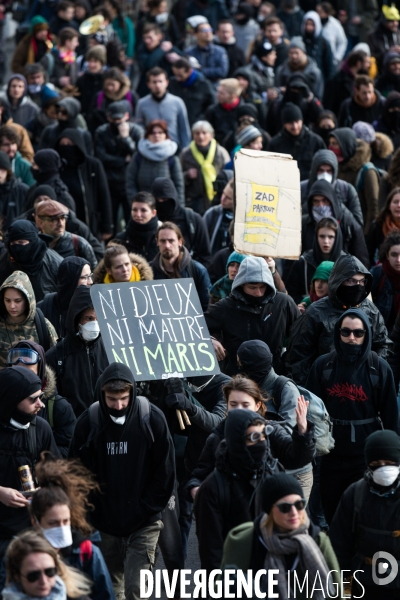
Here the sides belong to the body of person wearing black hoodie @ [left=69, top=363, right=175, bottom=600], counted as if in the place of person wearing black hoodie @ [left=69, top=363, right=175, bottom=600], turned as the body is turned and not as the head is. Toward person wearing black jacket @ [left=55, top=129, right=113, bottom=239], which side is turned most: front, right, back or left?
back

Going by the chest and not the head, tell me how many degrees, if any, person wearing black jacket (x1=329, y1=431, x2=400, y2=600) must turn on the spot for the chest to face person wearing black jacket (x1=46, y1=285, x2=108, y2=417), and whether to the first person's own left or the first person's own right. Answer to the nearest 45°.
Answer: approximately 135° to the first person's own right

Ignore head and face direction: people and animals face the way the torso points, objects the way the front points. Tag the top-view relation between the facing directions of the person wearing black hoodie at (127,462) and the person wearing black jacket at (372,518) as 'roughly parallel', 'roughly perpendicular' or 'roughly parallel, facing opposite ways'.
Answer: roughly parallel

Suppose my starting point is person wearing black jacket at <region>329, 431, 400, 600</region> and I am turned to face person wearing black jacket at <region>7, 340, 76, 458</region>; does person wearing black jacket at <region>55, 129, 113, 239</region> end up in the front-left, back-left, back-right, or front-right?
front-right

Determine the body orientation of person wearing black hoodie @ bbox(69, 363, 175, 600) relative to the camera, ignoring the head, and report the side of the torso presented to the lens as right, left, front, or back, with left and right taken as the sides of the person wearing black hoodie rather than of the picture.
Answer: front

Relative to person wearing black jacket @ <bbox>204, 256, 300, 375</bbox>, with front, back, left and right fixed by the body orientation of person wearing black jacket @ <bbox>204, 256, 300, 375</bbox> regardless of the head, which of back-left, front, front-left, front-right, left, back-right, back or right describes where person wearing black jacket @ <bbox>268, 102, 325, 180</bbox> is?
back

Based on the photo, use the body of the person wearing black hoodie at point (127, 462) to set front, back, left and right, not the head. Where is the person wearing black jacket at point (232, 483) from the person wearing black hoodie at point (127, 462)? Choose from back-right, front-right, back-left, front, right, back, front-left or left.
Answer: front-left

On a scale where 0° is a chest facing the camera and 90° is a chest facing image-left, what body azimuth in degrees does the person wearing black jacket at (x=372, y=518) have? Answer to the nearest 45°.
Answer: approximately 0°

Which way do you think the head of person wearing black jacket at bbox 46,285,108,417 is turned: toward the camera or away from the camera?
toward the camera

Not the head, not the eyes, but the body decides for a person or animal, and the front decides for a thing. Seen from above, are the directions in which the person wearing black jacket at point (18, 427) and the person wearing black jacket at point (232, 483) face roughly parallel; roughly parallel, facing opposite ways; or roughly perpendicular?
roughly parallel

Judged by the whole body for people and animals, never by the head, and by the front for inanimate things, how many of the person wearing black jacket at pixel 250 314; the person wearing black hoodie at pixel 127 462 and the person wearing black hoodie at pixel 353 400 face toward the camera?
3

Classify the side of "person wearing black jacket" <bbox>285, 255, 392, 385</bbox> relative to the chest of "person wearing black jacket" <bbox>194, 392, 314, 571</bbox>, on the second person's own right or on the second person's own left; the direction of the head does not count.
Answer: on the second person's own left

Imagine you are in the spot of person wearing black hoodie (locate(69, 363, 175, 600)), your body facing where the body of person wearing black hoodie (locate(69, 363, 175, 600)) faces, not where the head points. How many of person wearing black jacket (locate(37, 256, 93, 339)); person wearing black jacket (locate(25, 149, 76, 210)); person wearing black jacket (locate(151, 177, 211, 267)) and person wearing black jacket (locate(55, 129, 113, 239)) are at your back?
4

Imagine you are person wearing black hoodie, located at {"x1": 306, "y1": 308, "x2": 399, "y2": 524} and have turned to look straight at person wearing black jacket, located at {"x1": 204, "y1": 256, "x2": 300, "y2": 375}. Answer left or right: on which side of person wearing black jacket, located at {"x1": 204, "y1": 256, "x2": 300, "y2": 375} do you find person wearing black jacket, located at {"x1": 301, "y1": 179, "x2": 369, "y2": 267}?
right

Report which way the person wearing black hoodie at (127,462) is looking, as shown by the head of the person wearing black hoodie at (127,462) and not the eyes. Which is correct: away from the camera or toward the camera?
toward the camera

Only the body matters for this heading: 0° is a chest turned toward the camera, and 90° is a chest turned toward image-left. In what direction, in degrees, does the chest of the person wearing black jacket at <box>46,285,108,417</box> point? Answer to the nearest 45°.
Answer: approximately 315°

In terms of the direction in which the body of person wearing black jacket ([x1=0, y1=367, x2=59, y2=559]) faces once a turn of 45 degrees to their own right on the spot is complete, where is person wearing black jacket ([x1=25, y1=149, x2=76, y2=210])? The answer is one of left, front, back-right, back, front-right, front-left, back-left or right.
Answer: back

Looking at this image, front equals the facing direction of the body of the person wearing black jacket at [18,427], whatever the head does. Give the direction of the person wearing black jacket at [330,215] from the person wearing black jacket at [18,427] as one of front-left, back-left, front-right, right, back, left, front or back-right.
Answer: left

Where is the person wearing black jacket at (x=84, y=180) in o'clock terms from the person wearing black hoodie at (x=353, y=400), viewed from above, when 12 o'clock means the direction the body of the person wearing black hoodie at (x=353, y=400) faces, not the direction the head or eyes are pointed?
the person wearing black jacket at (x=84, y=180) is roughly at 5 o'clock from the person wearing black hoodie at (x=353, y=400).

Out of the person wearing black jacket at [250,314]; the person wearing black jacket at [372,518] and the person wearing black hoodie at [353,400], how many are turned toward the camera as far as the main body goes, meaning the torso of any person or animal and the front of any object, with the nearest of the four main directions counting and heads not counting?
3

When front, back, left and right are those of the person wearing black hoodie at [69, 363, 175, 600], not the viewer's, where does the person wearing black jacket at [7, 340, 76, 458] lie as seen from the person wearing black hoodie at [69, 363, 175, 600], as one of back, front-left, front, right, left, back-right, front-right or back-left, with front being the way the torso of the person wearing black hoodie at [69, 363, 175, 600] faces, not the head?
back-right
